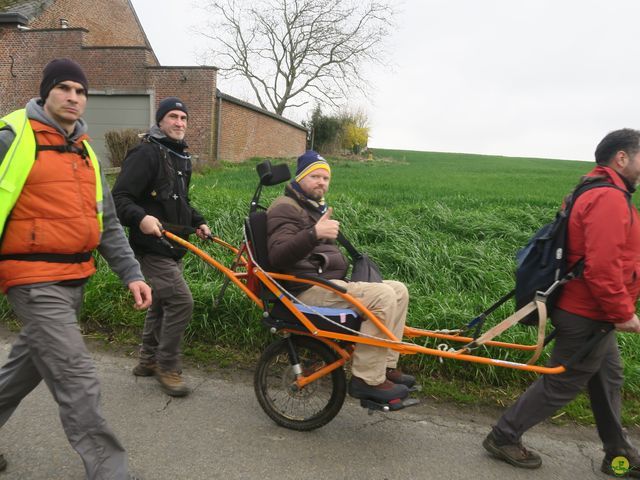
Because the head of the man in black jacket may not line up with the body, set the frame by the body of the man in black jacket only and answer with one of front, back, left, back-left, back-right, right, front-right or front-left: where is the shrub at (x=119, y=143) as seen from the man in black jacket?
back-left

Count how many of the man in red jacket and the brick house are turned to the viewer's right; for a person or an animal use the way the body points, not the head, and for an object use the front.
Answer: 1

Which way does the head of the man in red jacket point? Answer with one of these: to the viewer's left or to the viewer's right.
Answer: to the viewer's right

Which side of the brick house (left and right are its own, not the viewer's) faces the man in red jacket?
front

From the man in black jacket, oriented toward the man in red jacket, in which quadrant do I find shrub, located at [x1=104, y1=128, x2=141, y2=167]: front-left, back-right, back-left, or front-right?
back-left

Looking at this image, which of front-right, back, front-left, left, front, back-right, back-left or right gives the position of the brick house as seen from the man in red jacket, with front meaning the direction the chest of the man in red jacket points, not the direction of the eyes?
back-left

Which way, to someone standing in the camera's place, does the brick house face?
facing the viewer

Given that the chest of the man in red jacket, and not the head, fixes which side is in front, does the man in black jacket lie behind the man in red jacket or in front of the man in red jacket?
behind

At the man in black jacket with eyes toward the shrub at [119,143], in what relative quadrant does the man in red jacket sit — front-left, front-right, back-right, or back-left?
back-right

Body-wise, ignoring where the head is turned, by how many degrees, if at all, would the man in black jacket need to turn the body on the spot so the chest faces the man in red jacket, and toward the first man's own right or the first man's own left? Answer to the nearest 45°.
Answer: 0° — they already face them

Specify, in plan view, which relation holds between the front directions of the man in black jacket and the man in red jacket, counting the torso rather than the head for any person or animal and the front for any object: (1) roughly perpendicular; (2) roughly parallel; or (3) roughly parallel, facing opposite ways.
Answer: roughly parallel

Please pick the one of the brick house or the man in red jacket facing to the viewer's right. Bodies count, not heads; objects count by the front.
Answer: the man in red jacket

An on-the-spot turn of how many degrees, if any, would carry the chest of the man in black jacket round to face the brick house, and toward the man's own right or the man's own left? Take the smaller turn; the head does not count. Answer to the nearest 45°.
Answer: approximately 135° to the man's own left

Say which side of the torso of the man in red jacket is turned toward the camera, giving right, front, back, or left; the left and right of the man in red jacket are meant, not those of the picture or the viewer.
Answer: right

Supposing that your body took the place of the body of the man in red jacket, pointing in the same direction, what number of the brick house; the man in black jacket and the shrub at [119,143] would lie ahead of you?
0

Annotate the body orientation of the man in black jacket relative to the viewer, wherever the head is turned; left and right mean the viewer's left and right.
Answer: facing the viewer and to the right of the viewer

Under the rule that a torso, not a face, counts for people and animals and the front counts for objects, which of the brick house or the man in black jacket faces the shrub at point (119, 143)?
the brick house

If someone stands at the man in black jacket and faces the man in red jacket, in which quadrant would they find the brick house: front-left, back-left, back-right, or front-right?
back-left

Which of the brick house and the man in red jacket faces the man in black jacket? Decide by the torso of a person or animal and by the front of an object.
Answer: the brick house
